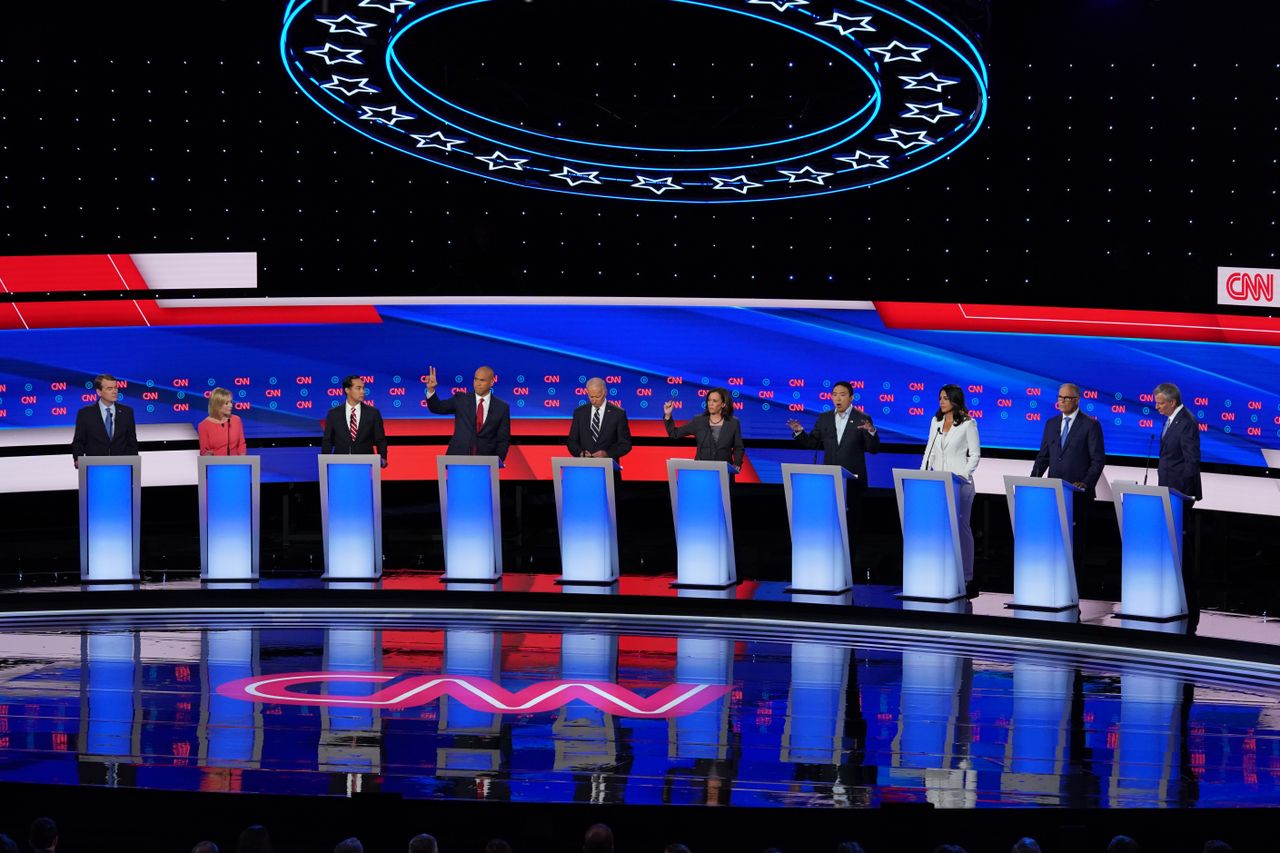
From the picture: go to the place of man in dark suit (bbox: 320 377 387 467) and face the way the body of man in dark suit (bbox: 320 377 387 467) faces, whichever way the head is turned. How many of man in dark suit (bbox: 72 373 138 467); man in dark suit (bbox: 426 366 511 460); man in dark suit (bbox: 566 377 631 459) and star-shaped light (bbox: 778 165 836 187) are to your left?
3

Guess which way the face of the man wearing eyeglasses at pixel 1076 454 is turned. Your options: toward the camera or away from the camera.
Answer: toward the camera

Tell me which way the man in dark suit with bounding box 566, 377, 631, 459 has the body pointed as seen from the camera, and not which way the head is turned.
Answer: toward the camera

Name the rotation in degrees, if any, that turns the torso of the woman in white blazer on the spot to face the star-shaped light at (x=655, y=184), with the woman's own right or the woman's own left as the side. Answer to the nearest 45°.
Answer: approximately 90° to the woman's own right

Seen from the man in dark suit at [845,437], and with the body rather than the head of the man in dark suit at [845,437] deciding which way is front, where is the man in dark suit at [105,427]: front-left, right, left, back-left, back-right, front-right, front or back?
front-right

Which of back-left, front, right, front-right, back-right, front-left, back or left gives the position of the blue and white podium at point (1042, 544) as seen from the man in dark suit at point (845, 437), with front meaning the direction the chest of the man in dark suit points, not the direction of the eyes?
left

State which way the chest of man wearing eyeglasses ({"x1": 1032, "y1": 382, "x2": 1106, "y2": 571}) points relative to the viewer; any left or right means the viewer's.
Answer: facing the viewer and to the left of the viewer

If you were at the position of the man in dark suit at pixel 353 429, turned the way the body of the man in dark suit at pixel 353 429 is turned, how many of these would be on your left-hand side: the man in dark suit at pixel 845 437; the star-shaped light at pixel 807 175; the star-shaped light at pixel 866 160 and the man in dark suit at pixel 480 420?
4

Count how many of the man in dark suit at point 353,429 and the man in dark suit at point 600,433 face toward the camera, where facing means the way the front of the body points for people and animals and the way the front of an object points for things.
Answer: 2
